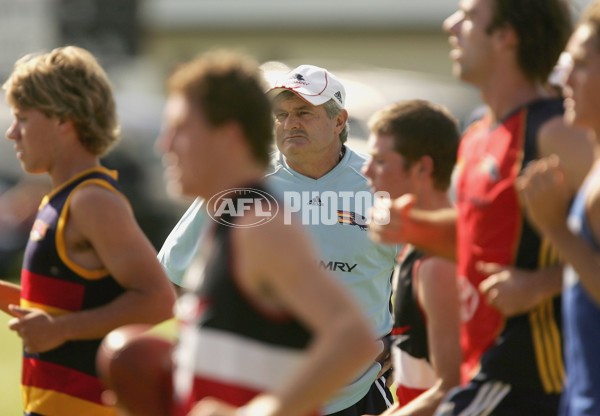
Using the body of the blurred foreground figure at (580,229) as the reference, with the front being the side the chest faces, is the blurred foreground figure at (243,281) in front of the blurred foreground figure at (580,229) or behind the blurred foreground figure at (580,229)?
in front

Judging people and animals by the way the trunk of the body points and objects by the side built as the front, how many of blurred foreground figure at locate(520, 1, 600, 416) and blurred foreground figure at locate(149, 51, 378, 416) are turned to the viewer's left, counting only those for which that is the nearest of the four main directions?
2

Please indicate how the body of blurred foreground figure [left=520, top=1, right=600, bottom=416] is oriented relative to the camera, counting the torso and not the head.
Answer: to the viewer's left

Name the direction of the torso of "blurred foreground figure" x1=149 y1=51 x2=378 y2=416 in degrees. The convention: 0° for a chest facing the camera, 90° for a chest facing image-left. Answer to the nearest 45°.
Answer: approximately 90°

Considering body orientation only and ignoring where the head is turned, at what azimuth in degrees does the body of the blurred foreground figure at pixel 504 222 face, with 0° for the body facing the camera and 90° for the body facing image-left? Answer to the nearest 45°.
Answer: approximately 90°

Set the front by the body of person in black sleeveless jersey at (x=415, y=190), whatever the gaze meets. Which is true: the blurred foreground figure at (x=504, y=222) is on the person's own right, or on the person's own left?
on the person's own left

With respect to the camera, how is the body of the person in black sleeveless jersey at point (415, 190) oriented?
to the viewer's left

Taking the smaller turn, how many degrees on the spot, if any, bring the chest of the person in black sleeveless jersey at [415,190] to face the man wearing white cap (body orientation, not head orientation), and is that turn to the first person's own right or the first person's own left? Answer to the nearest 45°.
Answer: approximately 90° to the first person's own right

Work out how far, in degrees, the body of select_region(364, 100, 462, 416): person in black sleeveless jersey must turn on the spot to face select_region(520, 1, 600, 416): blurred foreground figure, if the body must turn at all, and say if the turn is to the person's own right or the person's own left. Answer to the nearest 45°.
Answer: approximately 135° to the person's own left

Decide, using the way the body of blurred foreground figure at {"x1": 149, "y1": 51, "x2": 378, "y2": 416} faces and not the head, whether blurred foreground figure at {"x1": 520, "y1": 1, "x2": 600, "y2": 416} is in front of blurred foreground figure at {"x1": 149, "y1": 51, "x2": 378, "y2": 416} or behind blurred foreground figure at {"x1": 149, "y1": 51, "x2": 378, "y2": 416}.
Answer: behind
